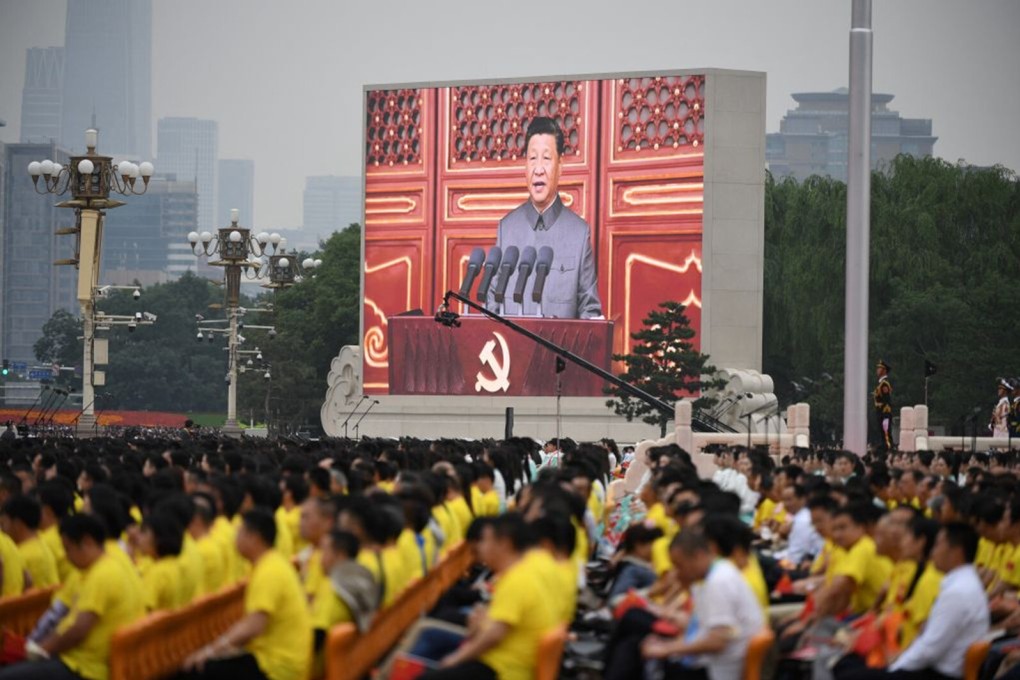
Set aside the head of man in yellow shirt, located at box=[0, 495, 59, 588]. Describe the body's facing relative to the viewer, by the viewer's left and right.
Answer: facing to the left of the viewer

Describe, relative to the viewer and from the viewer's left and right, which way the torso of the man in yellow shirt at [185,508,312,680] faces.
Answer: facing to the left of the viewer

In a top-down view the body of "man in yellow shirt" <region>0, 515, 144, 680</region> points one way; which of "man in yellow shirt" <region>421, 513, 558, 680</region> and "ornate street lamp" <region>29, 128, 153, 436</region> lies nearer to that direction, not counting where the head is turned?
the ornate street lamp

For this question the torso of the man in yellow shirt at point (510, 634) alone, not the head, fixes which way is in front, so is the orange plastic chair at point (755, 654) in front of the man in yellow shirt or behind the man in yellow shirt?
behind
